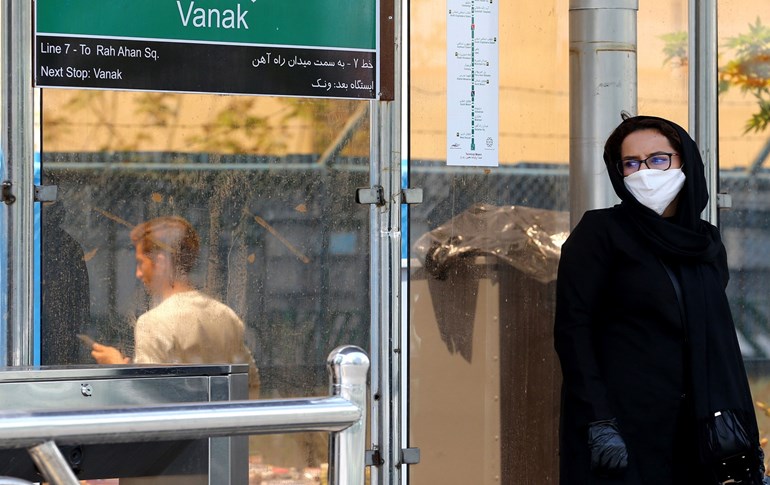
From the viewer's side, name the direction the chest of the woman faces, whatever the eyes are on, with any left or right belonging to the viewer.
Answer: facing the viewer and to the right of the viewer

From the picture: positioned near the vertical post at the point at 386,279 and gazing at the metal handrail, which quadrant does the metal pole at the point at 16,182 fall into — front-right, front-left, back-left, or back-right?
front-right

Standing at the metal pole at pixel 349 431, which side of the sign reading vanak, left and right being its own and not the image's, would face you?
front

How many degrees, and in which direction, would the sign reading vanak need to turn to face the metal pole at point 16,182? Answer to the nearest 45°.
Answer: approximately 90° to its right

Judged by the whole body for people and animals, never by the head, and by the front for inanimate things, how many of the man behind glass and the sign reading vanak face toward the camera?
1

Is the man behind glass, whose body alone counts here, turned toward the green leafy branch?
no

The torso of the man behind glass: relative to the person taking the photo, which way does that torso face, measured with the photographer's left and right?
facing away from the viewer and to the left of the viewer

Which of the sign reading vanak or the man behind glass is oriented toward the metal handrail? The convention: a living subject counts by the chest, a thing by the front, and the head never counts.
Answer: the sign reading vanak

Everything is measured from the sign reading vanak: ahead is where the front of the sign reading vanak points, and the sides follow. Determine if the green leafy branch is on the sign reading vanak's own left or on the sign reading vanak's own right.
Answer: on the sign reading vanak's own left

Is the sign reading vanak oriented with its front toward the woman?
no

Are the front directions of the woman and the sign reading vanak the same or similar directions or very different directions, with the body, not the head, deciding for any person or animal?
same or similar directions

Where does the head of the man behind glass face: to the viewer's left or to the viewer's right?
to the viewer's left

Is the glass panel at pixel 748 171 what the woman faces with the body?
no

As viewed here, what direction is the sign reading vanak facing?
toward the camera

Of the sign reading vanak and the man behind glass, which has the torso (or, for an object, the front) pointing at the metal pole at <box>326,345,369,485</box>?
the sign reading vanak

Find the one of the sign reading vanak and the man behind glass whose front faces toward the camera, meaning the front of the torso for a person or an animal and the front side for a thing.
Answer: the sign reading vanak

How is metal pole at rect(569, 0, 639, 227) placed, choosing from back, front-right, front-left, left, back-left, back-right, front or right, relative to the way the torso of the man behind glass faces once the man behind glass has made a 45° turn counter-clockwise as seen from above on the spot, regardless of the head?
back

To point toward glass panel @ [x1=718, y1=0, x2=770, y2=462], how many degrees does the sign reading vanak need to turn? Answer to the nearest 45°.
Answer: approximately 90° to its left
